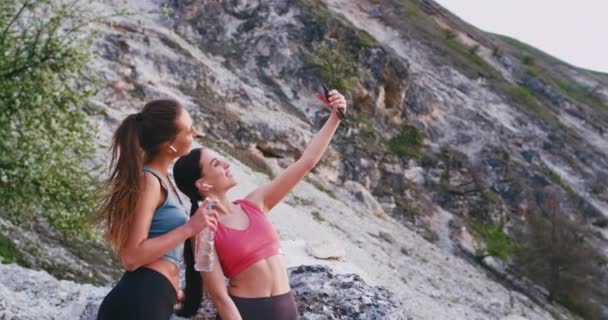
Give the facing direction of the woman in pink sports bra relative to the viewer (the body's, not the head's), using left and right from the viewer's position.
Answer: facing the viewer and to the right of the viewer

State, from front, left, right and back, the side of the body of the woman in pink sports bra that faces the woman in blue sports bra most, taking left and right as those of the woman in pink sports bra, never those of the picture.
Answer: right

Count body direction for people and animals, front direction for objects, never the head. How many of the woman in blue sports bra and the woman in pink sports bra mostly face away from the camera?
0

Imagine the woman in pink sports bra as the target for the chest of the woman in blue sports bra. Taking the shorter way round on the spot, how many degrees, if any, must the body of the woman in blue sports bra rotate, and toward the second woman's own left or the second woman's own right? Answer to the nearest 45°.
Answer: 0° — they already face them

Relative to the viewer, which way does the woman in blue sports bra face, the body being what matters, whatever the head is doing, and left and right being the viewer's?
facing to the right of the viewer

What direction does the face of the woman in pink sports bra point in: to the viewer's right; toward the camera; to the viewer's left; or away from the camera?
to the viewer's right
